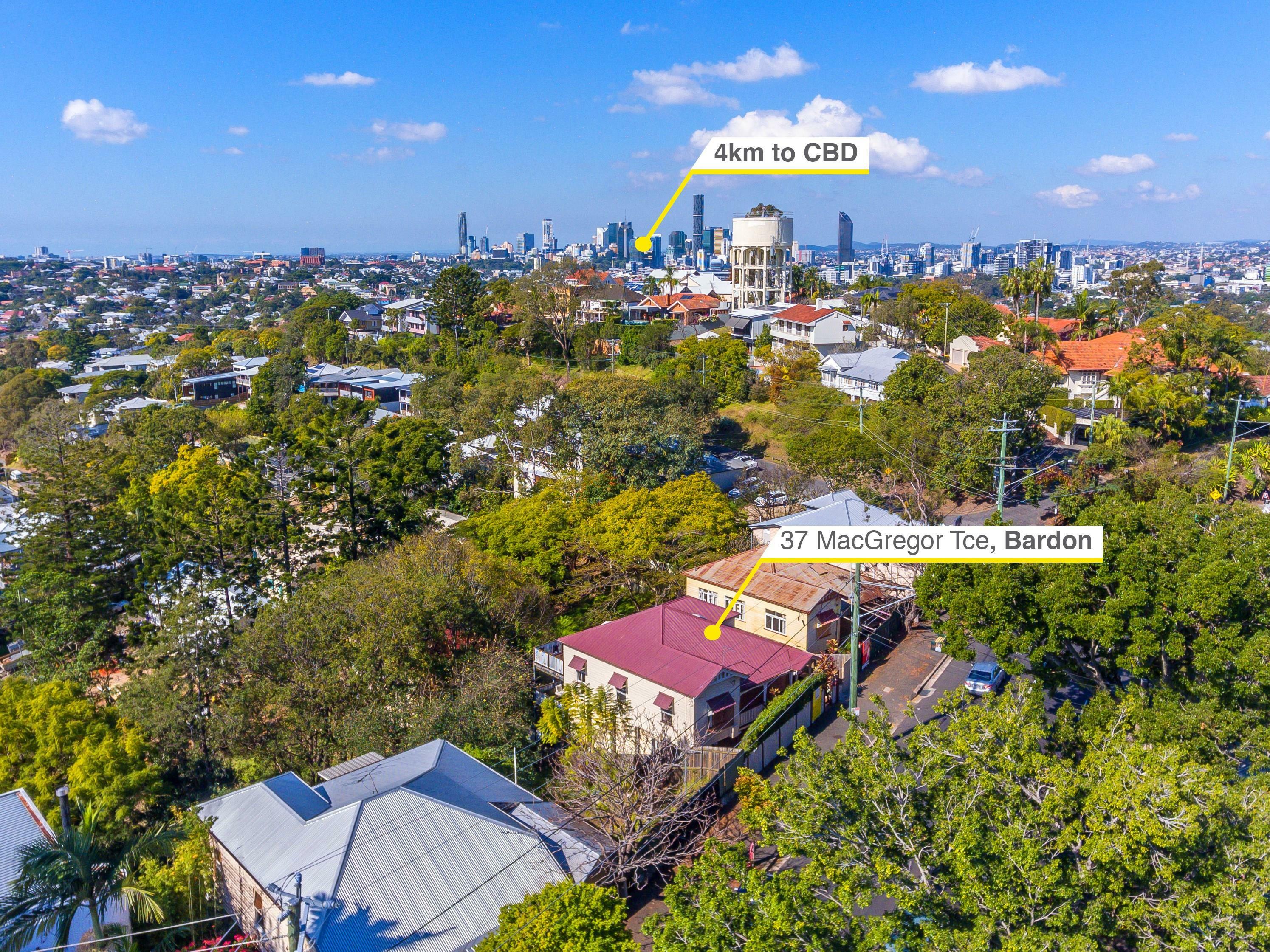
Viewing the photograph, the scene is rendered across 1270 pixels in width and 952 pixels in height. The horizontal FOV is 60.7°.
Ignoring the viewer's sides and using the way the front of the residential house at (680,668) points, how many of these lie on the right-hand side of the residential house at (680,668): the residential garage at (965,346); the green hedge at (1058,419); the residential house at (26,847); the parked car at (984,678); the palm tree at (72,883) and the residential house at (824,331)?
2

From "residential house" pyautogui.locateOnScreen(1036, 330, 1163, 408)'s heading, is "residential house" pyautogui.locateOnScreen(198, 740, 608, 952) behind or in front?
in front

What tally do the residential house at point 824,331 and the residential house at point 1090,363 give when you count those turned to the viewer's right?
0

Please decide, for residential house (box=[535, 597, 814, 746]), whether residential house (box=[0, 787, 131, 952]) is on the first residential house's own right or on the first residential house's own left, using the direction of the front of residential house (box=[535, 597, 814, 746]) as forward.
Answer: on the first residential house's own right

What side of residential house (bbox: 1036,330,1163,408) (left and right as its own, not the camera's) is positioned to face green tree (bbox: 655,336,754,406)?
right

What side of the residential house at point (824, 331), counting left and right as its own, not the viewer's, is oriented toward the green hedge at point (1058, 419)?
left

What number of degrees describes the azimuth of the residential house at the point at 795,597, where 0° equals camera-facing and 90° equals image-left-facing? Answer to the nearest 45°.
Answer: approximately 315°

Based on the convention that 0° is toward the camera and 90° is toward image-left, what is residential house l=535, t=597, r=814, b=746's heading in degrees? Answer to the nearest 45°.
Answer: approximately 315°

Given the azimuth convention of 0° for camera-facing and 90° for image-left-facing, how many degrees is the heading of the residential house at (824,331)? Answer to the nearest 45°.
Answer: approximately 45°

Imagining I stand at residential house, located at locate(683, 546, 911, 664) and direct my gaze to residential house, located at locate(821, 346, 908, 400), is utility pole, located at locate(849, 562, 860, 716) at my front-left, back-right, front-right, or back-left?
back-right

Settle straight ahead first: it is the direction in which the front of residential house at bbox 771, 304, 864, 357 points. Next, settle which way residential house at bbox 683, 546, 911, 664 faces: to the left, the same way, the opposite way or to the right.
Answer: to the left
